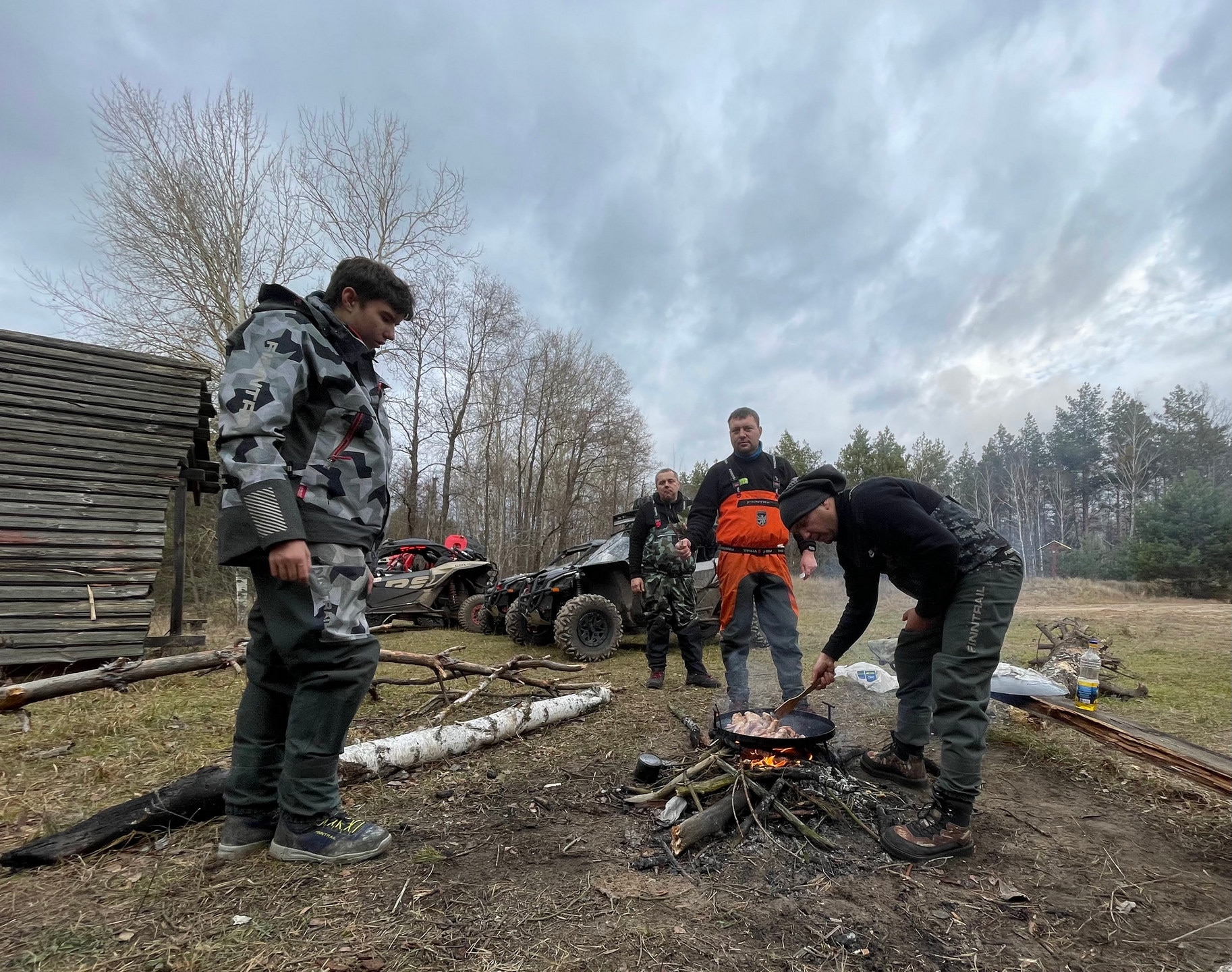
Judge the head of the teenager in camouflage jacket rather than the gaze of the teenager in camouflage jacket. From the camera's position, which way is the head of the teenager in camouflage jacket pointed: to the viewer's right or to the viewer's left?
to the viewer's right

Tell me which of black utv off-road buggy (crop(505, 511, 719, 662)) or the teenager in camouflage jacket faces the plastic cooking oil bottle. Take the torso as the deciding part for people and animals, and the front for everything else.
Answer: the teenager in camouflage jacket

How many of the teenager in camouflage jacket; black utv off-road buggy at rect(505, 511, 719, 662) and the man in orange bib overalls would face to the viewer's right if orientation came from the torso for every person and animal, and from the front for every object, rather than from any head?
1

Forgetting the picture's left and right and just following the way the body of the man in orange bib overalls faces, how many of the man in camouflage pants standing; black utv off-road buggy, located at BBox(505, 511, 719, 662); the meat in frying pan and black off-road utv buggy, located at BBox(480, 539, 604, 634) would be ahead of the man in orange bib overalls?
1

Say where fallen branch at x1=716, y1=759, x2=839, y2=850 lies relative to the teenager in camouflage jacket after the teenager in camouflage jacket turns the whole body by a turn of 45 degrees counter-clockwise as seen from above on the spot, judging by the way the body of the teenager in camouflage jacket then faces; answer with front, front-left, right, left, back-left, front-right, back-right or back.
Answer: front-right

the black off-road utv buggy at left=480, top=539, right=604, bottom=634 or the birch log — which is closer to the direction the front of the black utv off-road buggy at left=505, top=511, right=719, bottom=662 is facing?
the birch log

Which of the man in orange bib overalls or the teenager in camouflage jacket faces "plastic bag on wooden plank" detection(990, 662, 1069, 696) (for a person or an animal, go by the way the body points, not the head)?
the teenager in camouflage jacket

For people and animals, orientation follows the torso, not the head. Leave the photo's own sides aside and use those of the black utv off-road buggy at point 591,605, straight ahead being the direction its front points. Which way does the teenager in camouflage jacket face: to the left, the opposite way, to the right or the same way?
the opposite way

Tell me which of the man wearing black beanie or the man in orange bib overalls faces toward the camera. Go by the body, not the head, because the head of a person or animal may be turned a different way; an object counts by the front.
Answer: the man in orange bib overalls

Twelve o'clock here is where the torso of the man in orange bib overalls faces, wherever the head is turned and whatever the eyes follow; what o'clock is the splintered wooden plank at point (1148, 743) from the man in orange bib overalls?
The splintered wooden plank is roughly at 10 o'clock from the man in orange bib overalls.

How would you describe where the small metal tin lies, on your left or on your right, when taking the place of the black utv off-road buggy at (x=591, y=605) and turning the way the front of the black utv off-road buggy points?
on your left

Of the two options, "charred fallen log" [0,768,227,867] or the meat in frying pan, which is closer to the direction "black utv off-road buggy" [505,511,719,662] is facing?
the charred fallen log

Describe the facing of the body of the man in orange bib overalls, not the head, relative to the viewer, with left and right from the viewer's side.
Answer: facing the viewer

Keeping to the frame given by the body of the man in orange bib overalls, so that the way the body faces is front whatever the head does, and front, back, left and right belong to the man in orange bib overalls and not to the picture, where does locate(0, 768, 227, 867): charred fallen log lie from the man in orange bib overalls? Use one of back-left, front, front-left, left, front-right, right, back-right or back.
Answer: front-right

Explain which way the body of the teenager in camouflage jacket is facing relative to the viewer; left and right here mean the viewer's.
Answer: facing to the right of the viewer

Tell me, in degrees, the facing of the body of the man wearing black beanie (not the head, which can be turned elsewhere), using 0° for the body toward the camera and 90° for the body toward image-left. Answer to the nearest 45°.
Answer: approximately 90°

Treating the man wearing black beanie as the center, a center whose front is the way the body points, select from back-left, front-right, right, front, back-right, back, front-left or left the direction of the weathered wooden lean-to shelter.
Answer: front
